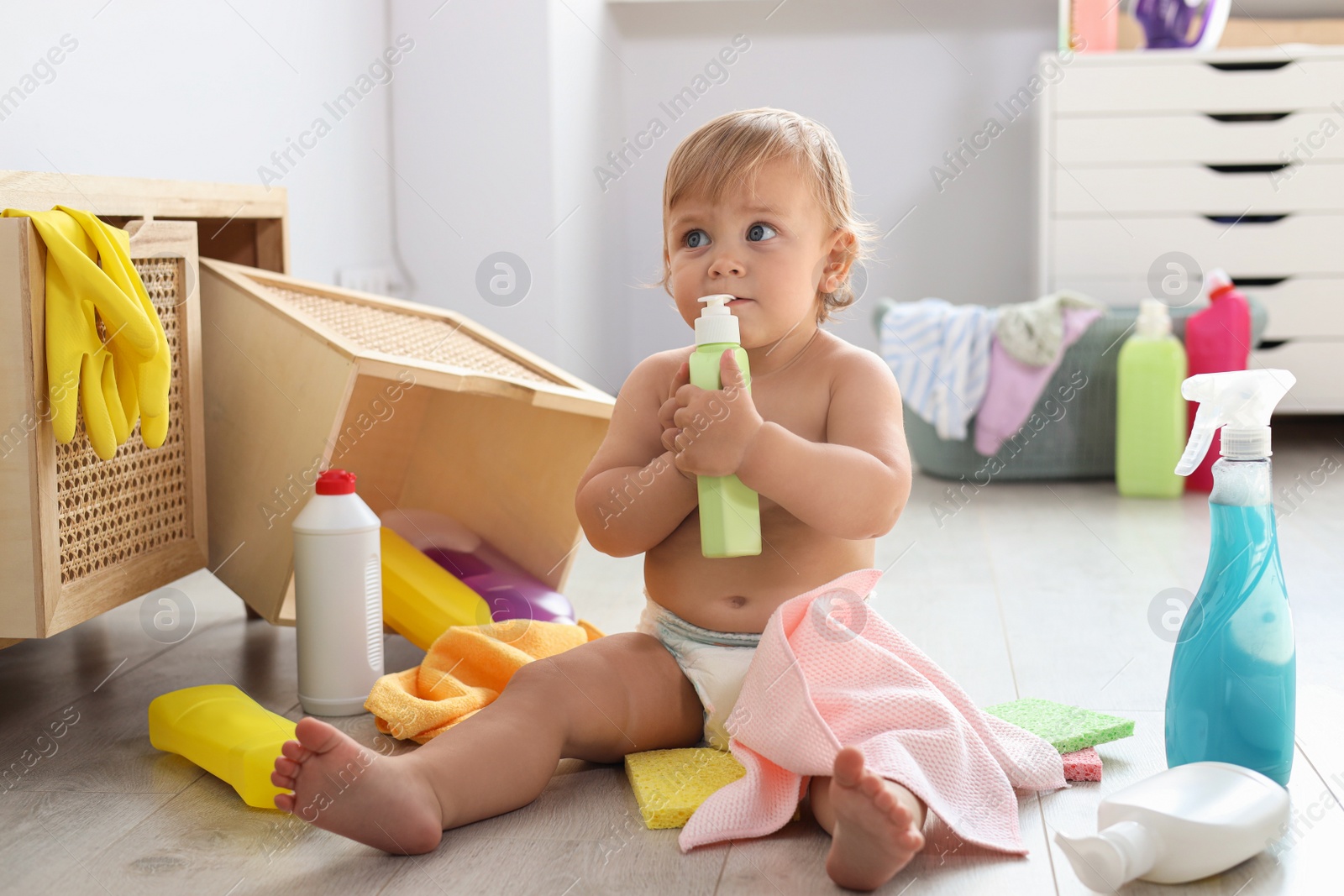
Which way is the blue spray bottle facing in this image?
to the viewer's left

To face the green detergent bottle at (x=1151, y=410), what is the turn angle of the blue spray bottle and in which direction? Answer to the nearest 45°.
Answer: approximately 90° to its right

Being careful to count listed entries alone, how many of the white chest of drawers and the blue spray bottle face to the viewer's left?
1

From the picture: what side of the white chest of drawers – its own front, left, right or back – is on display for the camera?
front

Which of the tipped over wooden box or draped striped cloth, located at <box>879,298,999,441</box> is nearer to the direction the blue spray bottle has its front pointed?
the tipped over wooden box

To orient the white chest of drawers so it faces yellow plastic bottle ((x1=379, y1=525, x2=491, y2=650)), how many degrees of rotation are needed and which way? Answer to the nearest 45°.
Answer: approximately 45° to its right

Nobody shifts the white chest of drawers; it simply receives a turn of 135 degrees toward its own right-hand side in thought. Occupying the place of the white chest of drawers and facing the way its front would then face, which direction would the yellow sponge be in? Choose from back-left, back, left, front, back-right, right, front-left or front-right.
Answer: back-left

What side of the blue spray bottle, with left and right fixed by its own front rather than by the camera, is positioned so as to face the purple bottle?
front

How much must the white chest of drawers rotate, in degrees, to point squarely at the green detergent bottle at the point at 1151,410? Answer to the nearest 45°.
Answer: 0° — it already faces it

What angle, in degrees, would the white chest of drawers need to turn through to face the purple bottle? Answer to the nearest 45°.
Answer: approximately 45° to its right

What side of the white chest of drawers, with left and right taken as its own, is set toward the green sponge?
front

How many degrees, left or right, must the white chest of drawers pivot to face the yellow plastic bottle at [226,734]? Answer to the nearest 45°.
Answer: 0° — it already faces it

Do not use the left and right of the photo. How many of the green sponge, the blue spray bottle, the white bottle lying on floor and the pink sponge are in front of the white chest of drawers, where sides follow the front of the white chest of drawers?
4

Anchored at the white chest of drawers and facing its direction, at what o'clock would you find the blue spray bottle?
The blue spray bottle is roughly at 12 o'clock from the white chest of drawers.
